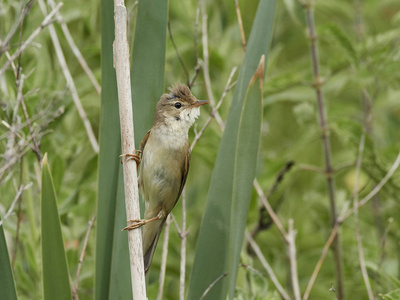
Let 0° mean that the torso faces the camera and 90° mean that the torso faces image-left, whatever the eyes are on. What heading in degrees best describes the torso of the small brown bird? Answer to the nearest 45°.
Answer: approximately 315°

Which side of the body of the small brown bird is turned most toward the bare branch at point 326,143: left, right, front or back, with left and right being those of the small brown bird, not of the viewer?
left
